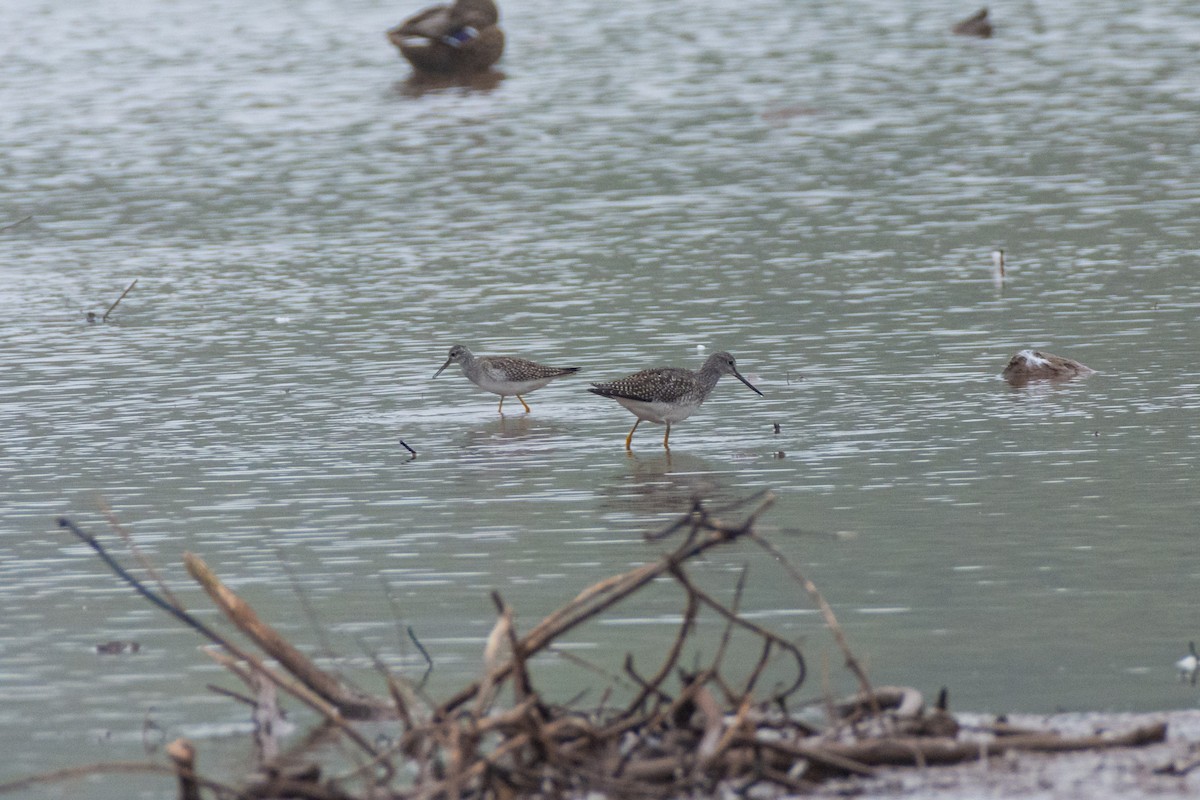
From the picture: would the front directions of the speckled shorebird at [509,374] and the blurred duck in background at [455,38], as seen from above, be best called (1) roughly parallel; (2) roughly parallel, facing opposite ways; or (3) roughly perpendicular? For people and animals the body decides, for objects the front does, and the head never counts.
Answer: roughly parallel, facing opposite ways

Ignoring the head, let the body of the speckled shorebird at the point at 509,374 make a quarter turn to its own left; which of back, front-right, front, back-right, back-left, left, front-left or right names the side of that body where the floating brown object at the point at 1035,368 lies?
left

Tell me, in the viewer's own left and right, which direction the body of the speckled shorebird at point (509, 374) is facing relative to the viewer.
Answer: facing to the left of the viewer

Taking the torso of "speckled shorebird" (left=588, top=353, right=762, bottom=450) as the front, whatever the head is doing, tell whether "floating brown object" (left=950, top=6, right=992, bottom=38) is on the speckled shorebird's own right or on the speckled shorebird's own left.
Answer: on the speckled shorebird's own left

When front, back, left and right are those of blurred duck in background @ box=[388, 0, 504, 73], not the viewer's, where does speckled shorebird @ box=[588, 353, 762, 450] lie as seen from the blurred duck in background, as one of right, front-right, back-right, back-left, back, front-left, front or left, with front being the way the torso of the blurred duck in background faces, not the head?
right

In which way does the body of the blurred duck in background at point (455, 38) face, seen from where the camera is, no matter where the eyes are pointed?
to the viewer's right

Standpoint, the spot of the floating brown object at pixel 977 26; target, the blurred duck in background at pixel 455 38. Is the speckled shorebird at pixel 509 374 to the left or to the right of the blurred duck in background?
left

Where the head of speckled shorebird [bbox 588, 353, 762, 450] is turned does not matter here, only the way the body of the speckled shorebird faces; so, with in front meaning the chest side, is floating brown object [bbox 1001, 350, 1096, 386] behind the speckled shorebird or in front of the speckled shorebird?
in front

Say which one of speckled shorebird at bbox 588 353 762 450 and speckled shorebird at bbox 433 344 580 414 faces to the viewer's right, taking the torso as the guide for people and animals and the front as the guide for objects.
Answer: speckled shorebird at bbox 588 353 762 450

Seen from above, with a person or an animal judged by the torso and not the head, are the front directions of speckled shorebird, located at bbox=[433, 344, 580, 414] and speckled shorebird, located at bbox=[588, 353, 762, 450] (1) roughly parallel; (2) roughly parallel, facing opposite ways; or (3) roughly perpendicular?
roughly parallel, facing opposite ways

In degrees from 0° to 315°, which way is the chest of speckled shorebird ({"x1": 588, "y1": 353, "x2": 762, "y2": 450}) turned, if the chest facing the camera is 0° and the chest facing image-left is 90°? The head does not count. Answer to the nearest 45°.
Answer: approximately 270°

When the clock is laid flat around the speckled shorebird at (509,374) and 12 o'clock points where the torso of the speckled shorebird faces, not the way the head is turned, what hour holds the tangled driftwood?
The tangled driftwood is roughly at 9 o'clock from the speckled shorebird.

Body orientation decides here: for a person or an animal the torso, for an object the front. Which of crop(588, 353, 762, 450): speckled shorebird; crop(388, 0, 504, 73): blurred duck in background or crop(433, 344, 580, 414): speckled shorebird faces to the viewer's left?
crop(433, 344, 580, 414): speckled shorebird

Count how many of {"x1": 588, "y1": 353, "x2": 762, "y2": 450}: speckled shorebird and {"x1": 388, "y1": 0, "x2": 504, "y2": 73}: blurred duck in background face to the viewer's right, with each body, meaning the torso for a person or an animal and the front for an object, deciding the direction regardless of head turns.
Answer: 2

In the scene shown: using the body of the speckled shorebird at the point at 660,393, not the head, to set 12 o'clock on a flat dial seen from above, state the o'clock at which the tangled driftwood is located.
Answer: The tangled driftwood is roughly at 3 o'clock from the speckled shorebird.

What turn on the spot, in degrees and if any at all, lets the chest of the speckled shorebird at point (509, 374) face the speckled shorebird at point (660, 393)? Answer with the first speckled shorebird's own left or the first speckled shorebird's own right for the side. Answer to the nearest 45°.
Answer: approximately 135° to the first speckled shorebird's own left
